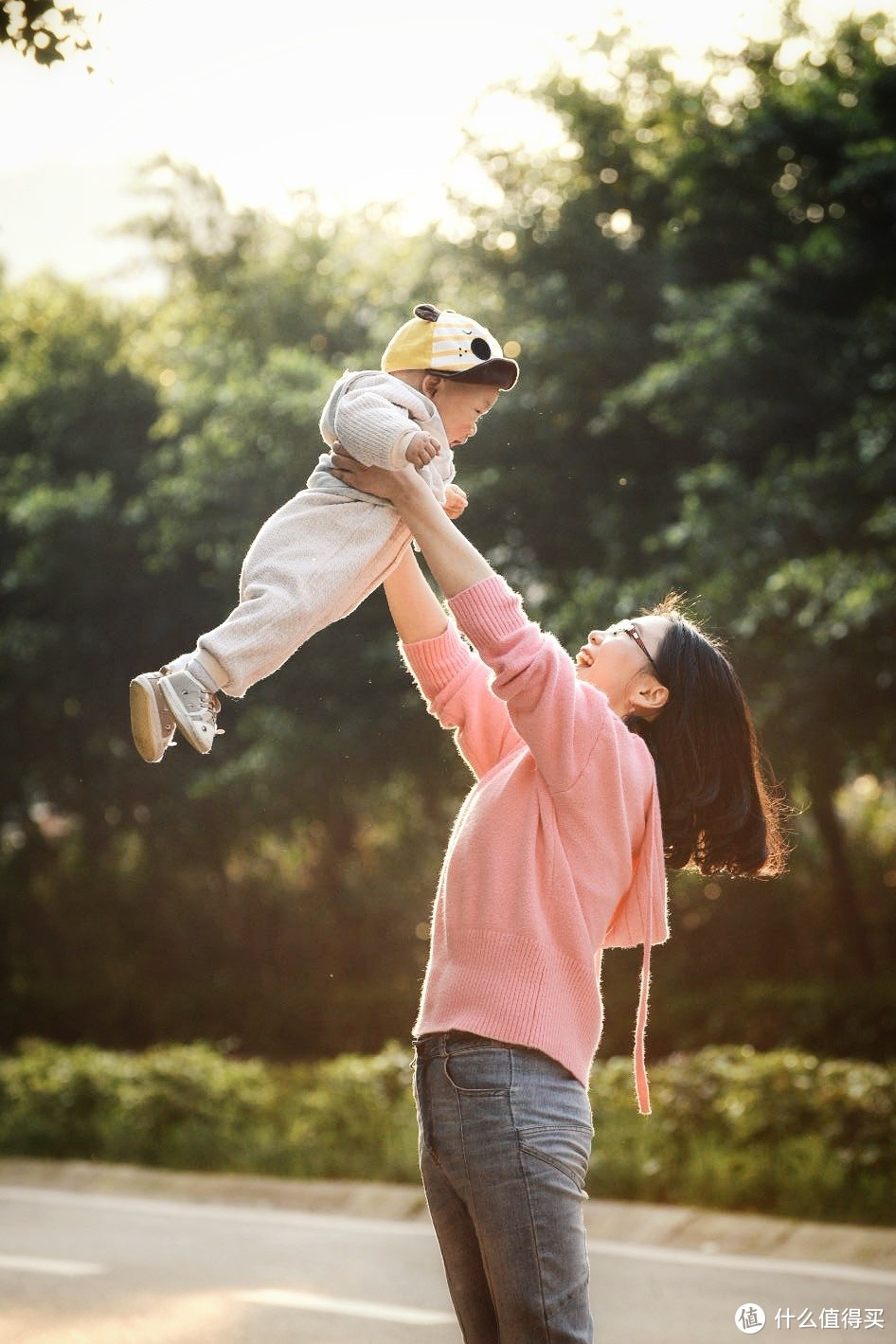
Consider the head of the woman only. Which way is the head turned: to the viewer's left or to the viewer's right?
to the viewer's left

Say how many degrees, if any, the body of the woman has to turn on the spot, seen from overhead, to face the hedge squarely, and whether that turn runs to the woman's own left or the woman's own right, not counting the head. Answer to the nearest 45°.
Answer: approximately 90° to the woman's own right

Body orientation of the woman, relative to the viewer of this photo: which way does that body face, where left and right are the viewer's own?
facing to the left of the viewer

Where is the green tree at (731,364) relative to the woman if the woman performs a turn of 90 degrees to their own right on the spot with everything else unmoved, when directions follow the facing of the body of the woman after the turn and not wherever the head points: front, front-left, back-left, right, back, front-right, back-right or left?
front

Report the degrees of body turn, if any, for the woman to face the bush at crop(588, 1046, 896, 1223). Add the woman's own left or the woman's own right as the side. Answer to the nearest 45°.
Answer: approximately 90° to the woman's own right
